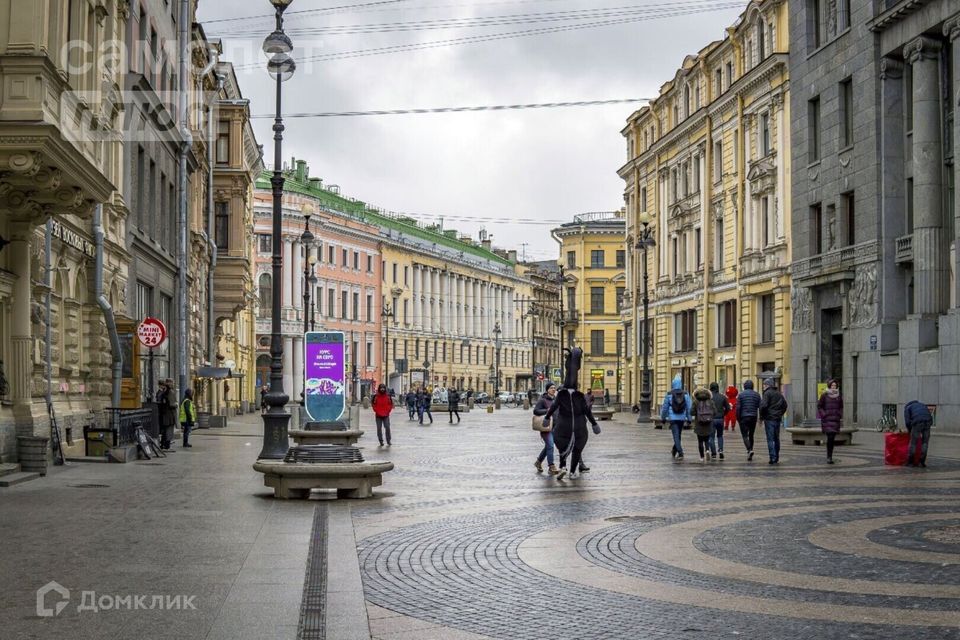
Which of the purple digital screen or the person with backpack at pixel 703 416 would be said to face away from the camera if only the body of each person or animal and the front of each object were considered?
the person with backpack

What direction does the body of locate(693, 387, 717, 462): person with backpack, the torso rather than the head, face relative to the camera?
away from the camera

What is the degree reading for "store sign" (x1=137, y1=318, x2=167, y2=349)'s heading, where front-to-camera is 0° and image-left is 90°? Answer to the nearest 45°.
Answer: approximately 0°

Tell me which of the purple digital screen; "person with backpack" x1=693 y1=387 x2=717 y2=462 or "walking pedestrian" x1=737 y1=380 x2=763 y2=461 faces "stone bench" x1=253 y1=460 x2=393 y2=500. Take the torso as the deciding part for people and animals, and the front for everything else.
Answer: the purple digital screen

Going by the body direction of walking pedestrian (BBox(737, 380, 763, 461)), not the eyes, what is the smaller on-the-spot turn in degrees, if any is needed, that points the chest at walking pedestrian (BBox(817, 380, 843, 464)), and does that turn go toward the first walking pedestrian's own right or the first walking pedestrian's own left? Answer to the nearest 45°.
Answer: approximately 90° to the first walking pedestrian's own right

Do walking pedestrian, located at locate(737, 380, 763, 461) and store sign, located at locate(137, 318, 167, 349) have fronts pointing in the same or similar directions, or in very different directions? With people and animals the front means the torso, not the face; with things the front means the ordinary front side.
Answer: very different directions

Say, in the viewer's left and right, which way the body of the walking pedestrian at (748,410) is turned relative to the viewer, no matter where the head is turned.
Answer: facing away from the viewer
